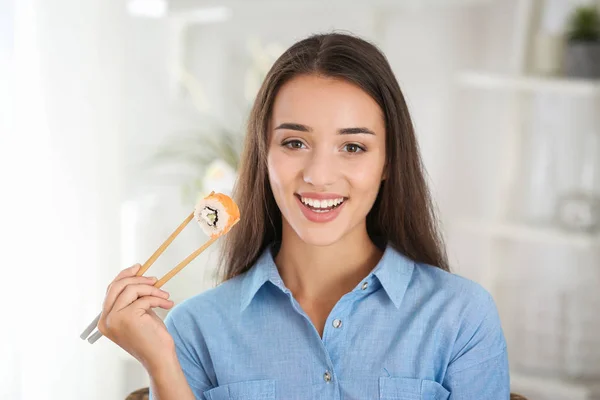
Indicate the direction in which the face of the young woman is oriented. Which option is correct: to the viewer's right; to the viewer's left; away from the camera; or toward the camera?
toward the camera

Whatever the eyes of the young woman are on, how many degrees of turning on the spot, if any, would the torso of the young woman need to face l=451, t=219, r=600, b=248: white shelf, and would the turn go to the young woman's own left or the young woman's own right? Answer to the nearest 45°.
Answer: approximately 135° to the young woman's own left

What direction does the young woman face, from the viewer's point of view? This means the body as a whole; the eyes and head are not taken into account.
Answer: toward the camera
